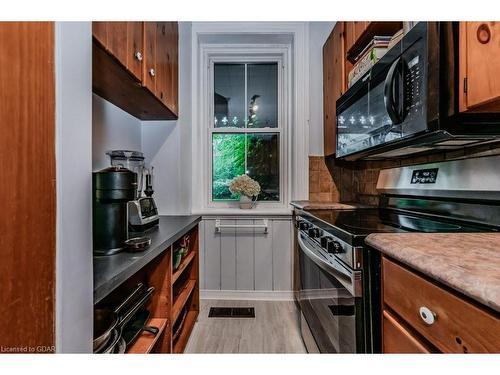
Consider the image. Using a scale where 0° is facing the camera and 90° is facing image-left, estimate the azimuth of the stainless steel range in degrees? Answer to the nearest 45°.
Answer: approximately 45°

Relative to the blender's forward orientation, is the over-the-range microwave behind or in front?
in front

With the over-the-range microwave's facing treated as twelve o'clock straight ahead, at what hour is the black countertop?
The black countertop is roughly at 12 o'clock from the over-the-range microwave.

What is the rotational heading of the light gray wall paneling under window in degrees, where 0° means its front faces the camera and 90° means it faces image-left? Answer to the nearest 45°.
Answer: approximately 0°

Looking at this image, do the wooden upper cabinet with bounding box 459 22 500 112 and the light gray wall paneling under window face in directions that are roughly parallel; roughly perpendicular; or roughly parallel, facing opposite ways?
roughly perpendicular

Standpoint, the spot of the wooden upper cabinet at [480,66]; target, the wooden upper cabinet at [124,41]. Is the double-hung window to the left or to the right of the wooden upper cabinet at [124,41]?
right

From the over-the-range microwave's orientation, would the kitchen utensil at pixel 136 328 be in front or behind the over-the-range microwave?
in front

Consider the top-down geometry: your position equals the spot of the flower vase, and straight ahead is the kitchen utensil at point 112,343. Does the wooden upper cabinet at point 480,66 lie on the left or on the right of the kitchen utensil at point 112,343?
left

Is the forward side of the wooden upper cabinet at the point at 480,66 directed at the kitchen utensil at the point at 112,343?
yes
